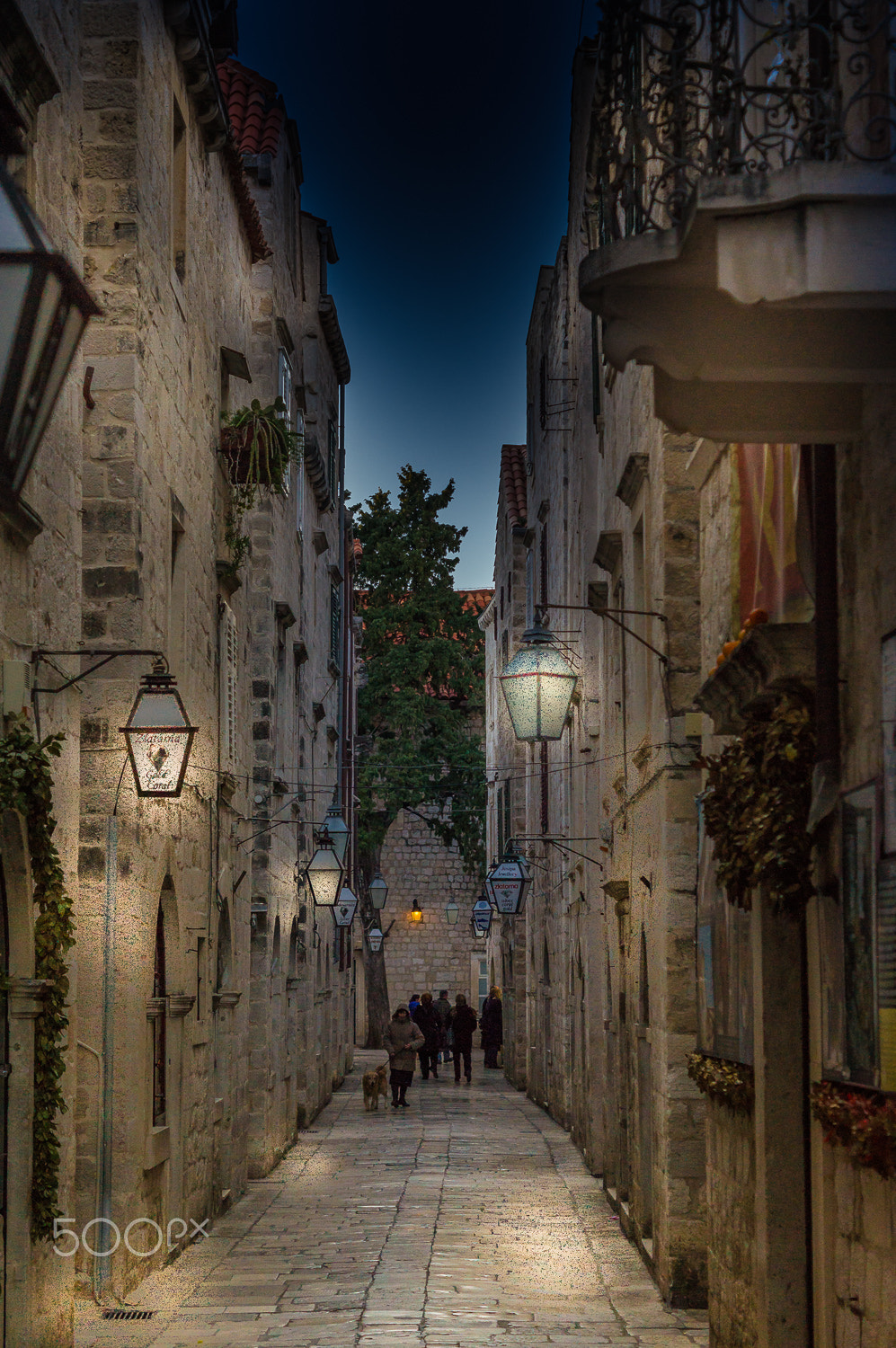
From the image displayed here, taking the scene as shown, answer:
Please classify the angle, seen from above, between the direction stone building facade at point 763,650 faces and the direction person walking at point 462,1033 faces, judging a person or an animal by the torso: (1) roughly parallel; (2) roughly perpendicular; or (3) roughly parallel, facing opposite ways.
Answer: roughly perpendicular

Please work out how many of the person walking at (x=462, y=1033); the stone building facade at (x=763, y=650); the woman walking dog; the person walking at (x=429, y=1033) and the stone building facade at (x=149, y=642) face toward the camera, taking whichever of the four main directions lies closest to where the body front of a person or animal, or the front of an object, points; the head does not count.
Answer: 1

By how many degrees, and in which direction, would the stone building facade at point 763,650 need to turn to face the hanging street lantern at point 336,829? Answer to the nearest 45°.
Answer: approximately 90° to its right

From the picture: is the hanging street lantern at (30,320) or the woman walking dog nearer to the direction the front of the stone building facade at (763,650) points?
the hanging street lantern

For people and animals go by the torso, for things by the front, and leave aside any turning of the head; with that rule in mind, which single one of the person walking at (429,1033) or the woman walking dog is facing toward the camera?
the woman walking dog

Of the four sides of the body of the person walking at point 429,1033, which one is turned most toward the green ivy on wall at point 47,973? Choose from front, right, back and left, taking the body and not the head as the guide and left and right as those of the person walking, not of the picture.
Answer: back

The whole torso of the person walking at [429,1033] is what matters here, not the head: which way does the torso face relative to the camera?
away from the camera

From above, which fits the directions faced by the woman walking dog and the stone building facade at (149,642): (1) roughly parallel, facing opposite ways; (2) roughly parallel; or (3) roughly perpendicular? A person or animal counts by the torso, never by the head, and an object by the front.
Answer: roughly perpendicular

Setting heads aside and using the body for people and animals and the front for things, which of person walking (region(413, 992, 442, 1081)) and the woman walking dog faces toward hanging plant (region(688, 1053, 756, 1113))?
the woman walking dog

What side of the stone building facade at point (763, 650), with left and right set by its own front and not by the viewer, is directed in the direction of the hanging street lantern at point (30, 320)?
front

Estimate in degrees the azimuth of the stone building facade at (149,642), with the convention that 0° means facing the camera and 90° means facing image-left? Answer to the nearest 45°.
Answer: approximately 270°

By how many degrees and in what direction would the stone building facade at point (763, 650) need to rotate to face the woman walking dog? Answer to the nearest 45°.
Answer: approximately 90° to its right

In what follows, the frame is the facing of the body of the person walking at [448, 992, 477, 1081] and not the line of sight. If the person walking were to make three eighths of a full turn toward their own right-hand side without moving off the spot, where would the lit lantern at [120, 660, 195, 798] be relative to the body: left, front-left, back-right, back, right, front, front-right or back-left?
front-right

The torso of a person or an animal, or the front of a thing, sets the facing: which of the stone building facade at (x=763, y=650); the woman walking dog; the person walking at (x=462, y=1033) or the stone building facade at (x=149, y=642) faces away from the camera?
the person walking

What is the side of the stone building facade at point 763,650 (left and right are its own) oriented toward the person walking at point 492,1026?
right

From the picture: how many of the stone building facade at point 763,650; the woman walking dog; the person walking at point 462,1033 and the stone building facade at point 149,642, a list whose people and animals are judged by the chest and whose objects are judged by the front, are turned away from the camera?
1

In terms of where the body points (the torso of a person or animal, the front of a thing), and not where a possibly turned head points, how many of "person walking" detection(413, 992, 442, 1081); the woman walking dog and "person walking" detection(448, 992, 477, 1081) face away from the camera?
2

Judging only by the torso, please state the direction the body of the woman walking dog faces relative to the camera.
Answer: toward the camera

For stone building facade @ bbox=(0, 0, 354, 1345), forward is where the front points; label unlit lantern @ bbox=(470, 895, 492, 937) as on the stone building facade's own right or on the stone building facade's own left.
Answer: on the stone building facade's own left

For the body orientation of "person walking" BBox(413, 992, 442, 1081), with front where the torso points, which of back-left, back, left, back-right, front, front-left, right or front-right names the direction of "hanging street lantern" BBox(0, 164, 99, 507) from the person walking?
back
